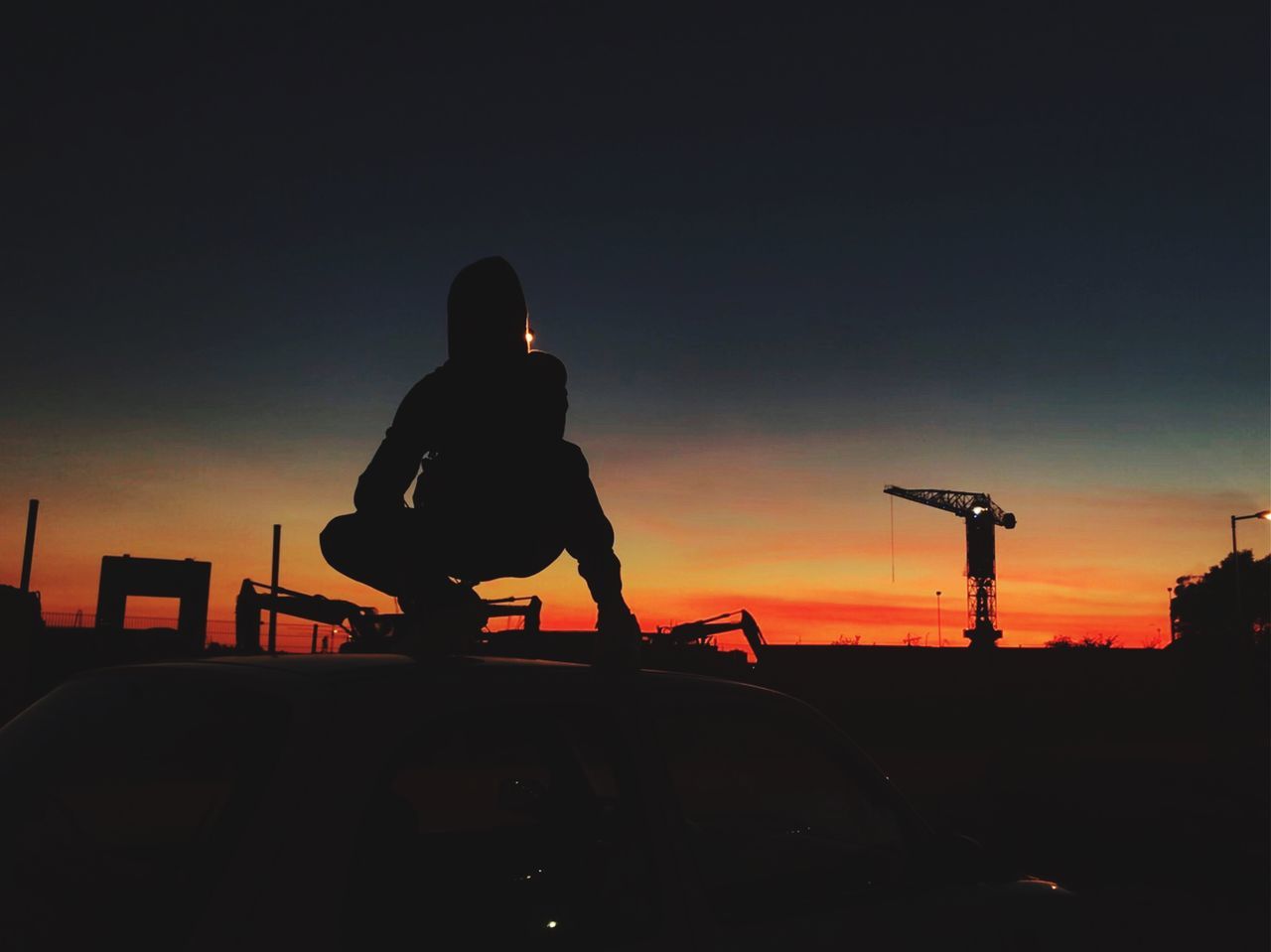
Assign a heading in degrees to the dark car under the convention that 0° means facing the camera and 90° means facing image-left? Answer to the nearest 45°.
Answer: approximately 270°

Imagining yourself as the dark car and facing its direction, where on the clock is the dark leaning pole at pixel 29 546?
The dark leaning pole is roughly at 8 o'clock from the dark car.
